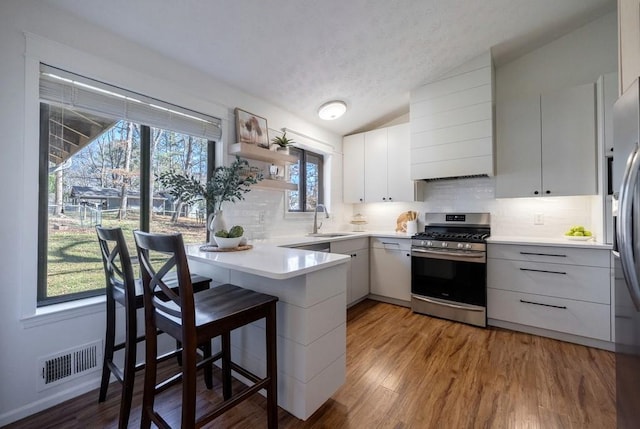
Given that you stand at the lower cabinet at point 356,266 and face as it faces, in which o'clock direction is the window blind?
The window blind is roughly at 3 o'clock from the lower cabinet.

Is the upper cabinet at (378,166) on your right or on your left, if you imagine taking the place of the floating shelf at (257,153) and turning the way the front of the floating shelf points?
on your left

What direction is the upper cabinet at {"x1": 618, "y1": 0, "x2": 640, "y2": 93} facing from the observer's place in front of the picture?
facing to the left of the viewer

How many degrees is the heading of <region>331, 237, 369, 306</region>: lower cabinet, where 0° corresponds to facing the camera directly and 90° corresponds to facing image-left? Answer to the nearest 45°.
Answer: approximately 315°

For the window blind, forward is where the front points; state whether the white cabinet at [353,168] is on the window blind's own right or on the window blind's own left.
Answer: on the window blind's own left

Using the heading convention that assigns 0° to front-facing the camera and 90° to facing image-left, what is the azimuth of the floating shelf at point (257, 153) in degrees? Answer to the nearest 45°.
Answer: approximately 315°

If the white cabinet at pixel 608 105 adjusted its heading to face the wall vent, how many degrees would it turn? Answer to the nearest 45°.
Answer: approximately 45° to its right

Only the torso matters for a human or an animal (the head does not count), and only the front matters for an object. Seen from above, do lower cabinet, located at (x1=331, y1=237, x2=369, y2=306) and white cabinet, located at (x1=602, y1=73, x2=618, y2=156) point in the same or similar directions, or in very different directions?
very different directions

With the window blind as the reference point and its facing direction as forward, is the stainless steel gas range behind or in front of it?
in front
